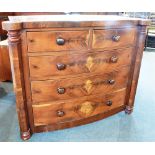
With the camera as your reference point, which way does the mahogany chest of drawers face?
facing the viewer and to the right of the viewer
